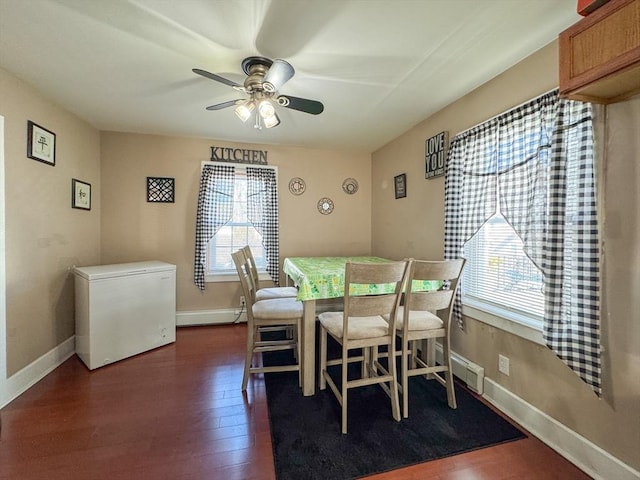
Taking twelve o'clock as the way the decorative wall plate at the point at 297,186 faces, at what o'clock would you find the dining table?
The dining table is roughly at 12 o'clock from the decorative wall plate.

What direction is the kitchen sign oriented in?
toward the camera

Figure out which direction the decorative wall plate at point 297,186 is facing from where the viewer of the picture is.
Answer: facing the viewer

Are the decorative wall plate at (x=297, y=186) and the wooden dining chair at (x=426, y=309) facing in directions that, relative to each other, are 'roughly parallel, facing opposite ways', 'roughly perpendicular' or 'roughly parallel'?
roughly parallel, facing opposite ways

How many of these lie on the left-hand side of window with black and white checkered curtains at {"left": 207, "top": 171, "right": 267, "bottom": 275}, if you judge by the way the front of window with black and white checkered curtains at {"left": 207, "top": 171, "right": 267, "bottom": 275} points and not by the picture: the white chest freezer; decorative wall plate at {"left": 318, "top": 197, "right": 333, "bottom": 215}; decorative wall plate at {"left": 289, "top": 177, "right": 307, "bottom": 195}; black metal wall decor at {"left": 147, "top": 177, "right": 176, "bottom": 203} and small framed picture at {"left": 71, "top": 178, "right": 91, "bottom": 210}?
2

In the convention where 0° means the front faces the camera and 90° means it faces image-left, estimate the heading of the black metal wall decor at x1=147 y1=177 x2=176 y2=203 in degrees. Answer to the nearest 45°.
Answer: approximately 0°

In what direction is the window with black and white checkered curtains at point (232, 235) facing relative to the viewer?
toward the camera

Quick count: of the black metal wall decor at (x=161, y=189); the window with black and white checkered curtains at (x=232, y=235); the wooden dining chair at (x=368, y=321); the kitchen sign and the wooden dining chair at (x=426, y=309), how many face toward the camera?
3

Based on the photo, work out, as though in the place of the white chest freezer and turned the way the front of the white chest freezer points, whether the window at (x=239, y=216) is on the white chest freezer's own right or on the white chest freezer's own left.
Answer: on the white chest freezer's own left

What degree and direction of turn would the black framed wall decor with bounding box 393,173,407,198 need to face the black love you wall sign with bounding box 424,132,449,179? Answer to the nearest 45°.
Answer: approximately 90° to its left

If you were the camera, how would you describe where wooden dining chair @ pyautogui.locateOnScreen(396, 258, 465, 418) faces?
facing away from the viewer and to the left of the viewer

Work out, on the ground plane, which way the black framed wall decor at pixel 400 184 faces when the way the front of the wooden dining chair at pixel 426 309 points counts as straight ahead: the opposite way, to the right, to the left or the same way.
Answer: to the left

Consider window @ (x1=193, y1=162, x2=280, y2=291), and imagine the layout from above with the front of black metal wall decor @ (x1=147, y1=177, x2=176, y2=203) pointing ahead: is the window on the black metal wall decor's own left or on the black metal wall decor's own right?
on the black metal wall decor's own left

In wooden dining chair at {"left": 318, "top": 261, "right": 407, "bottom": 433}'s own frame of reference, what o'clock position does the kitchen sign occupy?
The kitchen sign is roughly at 12 o'clock from the wooden dining chair.

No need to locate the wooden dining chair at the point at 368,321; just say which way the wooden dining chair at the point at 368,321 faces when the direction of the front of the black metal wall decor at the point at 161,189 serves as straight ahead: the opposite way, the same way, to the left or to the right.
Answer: the opposite way

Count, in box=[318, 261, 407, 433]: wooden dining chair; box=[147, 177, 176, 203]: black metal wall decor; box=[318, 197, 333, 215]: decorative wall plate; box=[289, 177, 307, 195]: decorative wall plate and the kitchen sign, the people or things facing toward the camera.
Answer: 4
